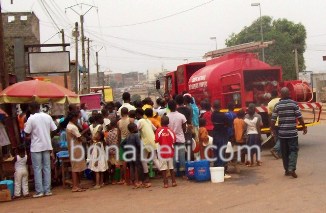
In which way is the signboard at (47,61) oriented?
toward the camera

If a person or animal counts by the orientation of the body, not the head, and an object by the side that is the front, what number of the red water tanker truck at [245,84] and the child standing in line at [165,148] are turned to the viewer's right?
0

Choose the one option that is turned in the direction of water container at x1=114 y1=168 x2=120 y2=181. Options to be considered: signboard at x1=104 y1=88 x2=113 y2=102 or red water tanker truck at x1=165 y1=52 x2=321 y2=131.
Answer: the signboard

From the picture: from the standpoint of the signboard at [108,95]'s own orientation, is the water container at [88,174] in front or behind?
in front

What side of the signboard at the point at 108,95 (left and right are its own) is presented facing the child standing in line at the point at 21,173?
front

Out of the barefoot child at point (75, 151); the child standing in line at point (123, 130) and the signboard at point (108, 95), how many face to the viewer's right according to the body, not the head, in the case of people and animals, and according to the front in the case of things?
1

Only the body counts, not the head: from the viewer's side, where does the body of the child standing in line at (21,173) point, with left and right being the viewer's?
facing away from the viewer

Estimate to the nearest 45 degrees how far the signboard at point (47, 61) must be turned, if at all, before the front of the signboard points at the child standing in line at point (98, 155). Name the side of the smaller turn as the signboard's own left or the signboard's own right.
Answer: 0° — it already faces them

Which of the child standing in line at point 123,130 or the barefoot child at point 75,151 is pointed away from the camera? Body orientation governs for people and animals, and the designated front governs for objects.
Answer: the child standing in line

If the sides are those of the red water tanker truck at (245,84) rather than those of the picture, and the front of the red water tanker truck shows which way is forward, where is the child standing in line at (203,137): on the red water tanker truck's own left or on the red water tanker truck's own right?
on the red water tanker truck's own left

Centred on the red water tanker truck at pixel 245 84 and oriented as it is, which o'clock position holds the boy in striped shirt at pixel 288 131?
The boy in striped shirt is roughly at 7 o'clock from the red water tanker truck.
